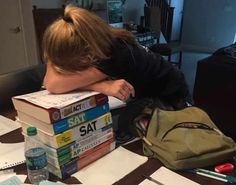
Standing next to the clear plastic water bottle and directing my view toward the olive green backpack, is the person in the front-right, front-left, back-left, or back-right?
front-left

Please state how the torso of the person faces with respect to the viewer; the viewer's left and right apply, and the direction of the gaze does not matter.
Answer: facing the viewer and to the left of the viewer

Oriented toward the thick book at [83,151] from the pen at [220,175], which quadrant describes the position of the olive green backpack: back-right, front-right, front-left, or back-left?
front-right

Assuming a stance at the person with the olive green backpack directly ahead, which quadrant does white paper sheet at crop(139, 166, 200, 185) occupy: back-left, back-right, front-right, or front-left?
front-right

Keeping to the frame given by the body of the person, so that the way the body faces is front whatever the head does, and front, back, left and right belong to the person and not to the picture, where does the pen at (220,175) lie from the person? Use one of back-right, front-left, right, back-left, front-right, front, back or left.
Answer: left

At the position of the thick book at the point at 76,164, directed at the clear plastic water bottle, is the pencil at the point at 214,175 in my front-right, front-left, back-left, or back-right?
back-left
